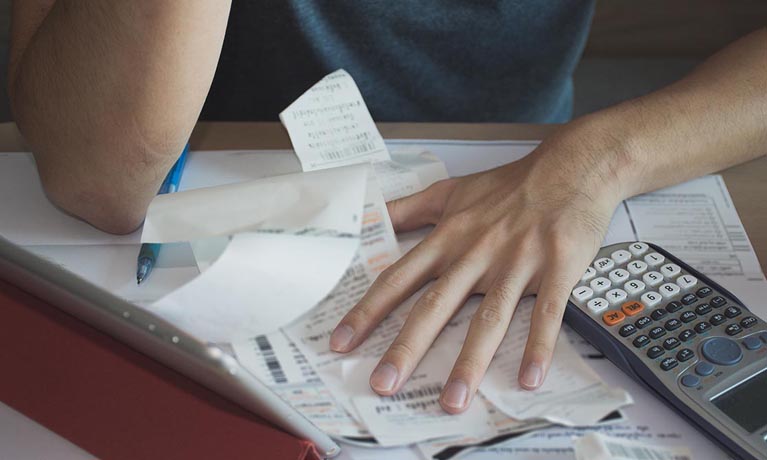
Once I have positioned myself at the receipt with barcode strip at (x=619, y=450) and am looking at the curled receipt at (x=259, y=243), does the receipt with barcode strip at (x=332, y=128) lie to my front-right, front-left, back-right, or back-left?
front-right

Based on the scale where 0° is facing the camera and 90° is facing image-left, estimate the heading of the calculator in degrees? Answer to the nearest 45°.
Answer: approximately 135°

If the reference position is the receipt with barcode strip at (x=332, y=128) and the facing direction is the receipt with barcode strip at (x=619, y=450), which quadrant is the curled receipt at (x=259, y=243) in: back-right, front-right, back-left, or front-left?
front-right
